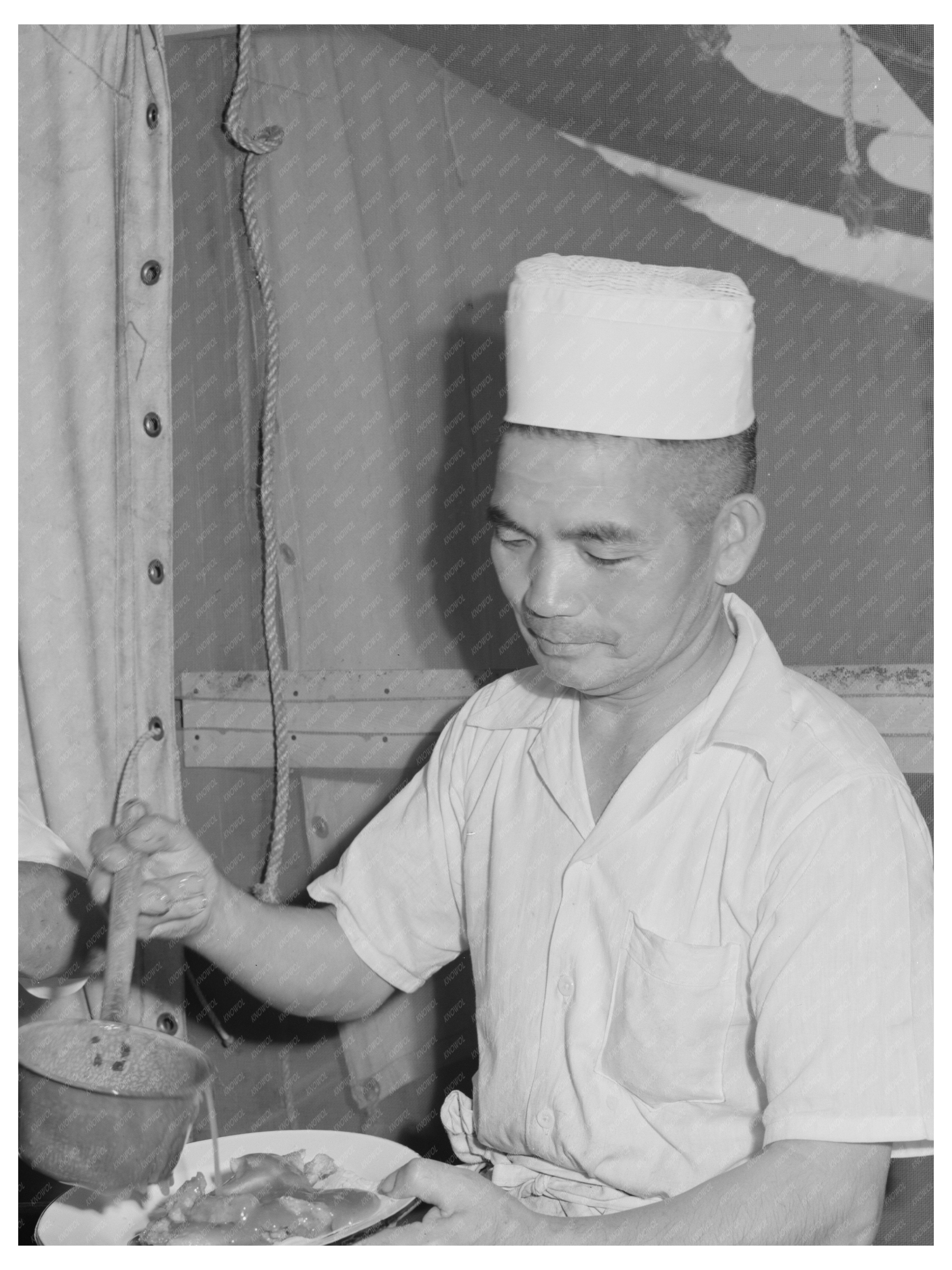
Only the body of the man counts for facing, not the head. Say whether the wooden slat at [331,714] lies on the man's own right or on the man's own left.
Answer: on the man's own right

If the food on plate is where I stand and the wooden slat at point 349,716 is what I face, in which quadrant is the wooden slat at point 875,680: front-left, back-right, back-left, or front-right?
front-right

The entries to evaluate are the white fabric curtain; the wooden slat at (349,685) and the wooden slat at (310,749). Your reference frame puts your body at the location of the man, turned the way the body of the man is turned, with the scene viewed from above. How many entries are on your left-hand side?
0

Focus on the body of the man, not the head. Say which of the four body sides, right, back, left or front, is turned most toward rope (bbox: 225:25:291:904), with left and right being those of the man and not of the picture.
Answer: right

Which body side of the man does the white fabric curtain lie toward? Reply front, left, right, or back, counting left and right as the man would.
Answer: right

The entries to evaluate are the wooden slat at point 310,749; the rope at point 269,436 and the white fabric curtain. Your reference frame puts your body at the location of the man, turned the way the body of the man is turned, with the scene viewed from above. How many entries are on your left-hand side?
0

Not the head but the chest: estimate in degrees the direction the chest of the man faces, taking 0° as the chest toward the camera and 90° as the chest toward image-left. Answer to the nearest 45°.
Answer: approximately 45°

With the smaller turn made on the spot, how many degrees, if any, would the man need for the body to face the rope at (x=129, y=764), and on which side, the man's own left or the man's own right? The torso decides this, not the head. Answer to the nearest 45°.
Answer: approximately 90° to the man's own right

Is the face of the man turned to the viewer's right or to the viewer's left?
to the viewer's left
